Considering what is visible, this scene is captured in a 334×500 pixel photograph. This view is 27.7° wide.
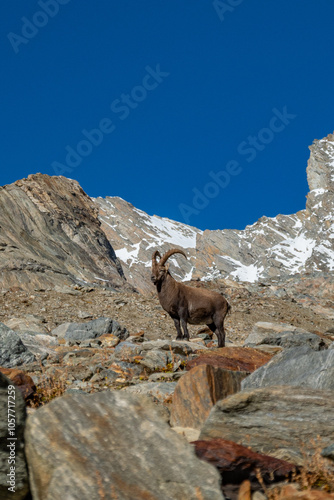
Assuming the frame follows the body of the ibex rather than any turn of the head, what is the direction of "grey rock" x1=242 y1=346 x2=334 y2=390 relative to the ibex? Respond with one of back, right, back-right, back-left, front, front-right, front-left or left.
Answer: left

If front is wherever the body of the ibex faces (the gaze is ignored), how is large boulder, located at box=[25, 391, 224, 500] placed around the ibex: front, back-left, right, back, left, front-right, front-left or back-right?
left

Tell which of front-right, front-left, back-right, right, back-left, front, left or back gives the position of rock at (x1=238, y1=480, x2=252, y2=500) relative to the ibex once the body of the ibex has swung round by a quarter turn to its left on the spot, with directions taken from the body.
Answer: front

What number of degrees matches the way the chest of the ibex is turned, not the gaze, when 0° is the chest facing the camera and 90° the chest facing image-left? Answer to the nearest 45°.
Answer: approximately 90°

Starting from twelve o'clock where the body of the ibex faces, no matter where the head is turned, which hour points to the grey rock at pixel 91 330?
The grey rock is roughly at 12 o'clock from the ibex.

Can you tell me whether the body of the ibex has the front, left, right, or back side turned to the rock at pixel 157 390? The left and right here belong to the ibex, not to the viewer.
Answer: left

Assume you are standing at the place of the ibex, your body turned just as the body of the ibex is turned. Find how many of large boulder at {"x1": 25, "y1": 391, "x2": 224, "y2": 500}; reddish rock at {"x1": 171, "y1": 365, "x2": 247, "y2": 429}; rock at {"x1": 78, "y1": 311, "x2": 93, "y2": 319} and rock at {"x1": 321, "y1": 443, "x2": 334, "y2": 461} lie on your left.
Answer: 3

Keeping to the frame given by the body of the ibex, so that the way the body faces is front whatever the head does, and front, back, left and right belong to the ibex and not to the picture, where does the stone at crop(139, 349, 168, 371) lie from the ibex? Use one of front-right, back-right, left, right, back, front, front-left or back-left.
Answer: left

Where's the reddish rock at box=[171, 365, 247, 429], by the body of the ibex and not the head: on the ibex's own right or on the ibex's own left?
on the ibex's own left

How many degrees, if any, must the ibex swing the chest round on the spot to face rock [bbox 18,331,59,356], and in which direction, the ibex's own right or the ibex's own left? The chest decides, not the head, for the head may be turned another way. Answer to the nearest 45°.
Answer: approximately 45° to the ibex's own left

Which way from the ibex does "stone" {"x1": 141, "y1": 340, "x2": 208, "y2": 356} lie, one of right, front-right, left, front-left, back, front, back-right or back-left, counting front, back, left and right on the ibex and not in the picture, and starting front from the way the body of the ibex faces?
left

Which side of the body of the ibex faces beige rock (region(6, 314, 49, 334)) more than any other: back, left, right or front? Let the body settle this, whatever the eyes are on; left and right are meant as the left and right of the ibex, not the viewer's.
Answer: front

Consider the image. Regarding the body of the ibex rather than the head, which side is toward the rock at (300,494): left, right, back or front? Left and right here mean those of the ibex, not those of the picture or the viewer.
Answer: left

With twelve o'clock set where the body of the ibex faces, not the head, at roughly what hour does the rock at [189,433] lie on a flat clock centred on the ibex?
The rock is roughly at 9 o'clock from the ibex.
